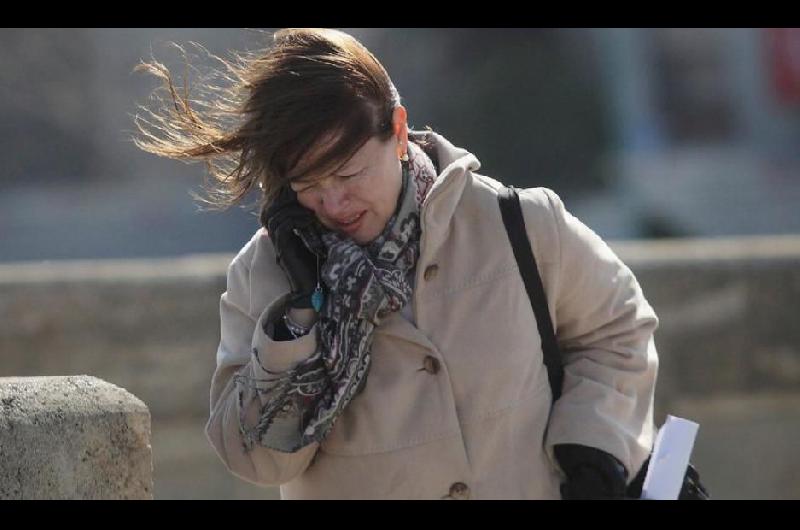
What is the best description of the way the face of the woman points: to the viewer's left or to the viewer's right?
to the viewer's left

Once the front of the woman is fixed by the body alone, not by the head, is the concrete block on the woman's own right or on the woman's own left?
on the woman's own right

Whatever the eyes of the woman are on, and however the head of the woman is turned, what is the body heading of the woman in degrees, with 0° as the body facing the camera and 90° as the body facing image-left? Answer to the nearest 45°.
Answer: approximately 0°
